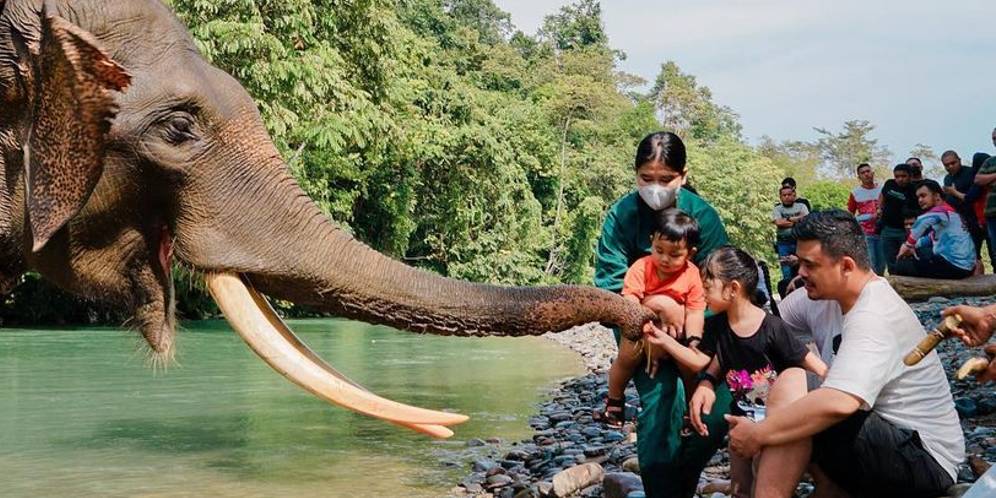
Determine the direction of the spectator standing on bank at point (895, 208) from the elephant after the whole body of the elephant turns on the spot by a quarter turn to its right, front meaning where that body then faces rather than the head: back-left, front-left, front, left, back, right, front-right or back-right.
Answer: back-left

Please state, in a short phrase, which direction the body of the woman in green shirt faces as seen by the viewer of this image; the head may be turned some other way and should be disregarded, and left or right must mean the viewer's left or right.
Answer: facing the viewer

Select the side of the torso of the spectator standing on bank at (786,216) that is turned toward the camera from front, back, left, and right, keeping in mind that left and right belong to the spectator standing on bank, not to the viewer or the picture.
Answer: front

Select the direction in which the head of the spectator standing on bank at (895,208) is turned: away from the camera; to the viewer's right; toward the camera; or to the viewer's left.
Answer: toward the camera

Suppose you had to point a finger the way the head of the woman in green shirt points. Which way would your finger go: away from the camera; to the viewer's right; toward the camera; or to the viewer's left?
toward the camera

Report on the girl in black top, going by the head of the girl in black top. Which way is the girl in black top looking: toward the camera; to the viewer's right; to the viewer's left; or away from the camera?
to the viewer's left

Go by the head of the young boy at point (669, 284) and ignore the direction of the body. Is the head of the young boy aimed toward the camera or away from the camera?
toward the camera

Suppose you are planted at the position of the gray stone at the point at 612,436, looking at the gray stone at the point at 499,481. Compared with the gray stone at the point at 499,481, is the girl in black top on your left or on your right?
left

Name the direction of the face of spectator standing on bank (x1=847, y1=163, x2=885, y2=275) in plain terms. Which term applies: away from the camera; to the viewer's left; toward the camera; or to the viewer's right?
toward the camera

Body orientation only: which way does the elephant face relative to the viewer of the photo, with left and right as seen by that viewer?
facing to the right of the viewer

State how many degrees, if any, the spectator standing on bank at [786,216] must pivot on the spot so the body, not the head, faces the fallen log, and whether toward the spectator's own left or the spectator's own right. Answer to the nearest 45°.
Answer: approximately 90° to the spectator's own left

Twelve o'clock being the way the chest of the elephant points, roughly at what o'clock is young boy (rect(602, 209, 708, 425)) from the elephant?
The young boy is roughly at 11 o'clock from the elephant.

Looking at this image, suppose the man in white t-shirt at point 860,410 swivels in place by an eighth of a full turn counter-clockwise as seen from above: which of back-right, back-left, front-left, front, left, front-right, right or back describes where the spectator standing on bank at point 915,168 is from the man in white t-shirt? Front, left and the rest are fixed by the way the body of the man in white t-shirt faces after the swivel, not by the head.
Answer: back-right
